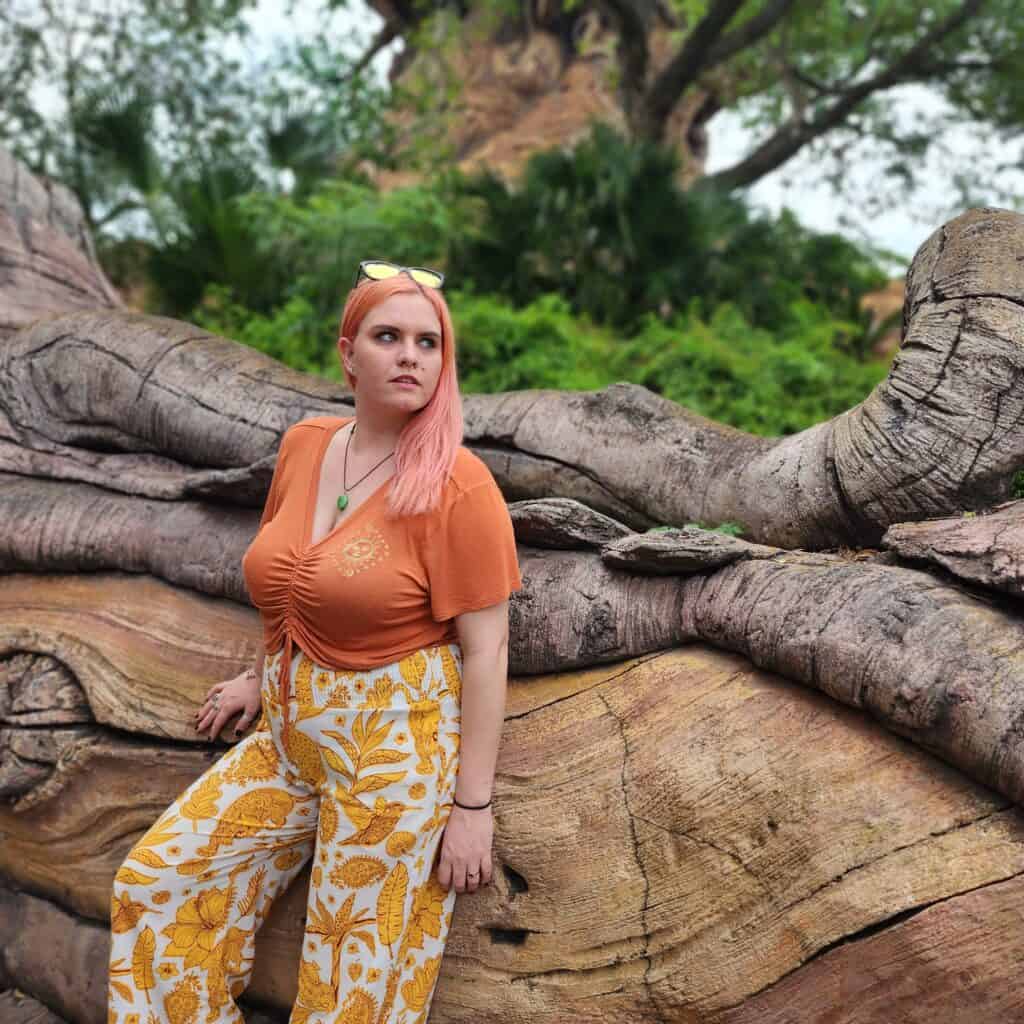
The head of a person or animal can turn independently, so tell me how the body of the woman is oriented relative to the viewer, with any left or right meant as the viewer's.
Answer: facing the viewer and to the left of the viewer
